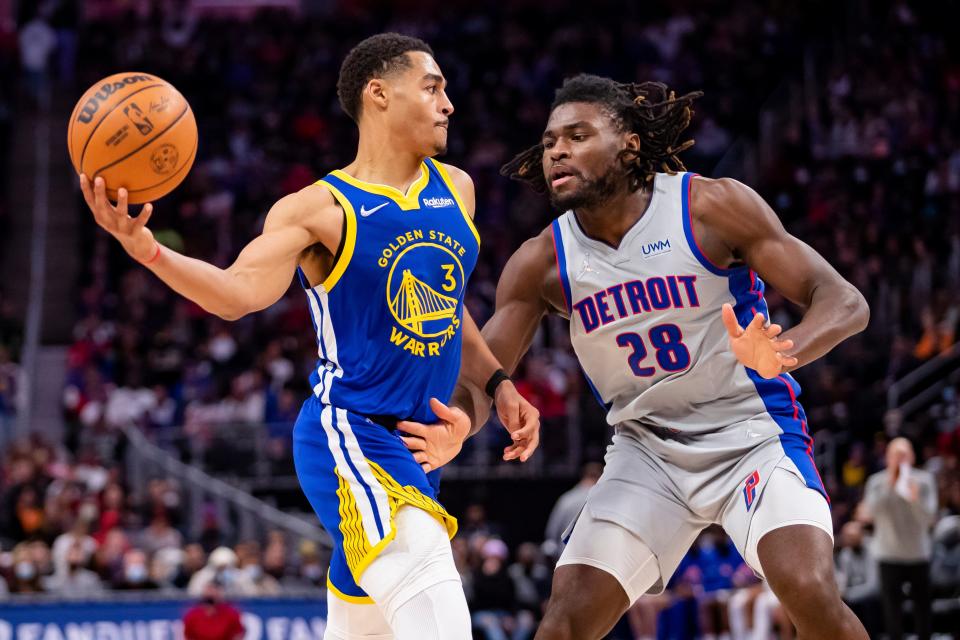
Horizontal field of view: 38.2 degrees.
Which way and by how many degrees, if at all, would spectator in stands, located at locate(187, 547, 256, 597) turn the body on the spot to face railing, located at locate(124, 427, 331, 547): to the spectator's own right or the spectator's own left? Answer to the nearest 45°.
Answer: approximately 180°

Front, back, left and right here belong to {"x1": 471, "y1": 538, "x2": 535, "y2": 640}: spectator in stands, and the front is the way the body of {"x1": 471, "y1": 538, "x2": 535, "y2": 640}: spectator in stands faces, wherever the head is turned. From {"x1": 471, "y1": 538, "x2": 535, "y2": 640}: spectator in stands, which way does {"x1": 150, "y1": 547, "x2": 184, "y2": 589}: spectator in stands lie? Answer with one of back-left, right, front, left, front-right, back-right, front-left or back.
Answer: right

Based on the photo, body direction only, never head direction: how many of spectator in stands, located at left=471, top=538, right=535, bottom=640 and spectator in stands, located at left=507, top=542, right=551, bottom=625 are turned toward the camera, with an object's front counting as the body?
2

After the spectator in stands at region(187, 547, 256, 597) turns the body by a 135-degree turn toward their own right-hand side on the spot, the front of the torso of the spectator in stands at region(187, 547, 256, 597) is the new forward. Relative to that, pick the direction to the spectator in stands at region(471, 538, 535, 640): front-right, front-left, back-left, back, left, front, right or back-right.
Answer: back-right

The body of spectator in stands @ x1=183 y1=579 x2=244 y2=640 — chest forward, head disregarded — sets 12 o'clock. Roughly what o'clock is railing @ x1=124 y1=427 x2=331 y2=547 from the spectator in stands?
The railing is roughly at 6 o'clock from the spectator in stands.

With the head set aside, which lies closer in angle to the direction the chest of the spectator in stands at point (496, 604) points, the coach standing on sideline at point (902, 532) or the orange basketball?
the orange basketball

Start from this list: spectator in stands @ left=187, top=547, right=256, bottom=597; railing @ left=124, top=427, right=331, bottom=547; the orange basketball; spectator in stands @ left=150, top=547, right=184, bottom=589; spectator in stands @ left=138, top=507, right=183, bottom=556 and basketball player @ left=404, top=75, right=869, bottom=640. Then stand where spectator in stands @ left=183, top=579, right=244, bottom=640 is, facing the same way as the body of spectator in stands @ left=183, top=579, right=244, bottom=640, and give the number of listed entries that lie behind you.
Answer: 4

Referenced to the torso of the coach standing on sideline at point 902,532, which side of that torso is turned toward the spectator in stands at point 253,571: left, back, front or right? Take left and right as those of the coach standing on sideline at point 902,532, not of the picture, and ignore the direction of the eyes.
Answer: right

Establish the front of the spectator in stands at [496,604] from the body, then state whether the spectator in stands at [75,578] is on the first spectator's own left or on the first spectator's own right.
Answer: on the first spectator's own right

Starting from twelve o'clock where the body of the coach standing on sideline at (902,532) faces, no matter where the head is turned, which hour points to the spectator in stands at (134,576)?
the spectator in stands at (134,576) is roughly at 3 o'clock from the coach standing on sideline at (902,532).

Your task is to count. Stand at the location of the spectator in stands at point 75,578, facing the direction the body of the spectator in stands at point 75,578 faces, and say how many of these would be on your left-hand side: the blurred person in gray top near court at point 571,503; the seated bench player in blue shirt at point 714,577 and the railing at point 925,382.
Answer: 3

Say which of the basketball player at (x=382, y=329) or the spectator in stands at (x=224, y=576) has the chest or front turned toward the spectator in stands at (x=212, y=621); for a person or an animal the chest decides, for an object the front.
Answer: the spectator in stands at (x=224, y=576)

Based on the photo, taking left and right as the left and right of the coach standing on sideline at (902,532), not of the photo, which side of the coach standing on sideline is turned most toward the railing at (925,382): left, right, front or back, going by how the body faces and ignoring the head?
back
